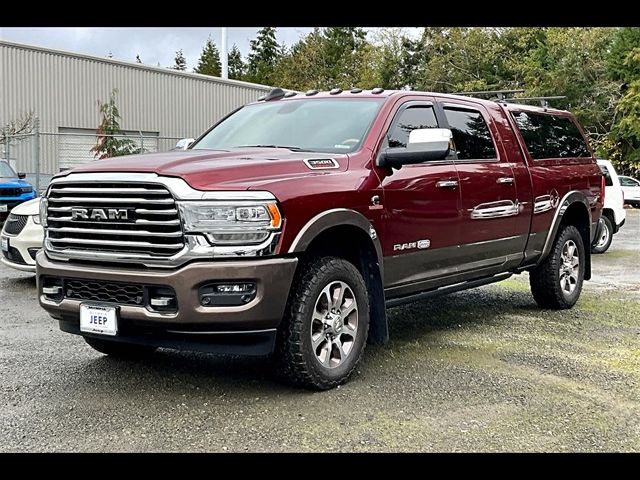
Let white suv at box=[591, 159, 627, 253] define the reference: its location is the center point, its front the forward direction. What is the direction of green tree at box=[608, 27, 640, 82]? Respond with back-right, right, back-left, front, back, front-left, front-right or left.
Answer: back-right

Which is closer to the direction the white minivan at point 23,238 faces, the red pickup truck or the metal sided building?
the red pickup truck

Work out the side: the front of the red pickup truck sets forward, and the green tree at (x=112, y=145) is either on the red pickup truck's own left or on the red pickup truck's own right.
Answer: on the red pickup truck's own right

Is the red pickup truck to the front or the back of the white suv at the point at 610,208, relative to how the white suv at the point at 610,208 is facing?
to the front

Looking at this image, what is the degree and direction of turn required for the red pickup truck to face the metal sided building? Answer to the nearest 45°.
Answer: approximately 135° to its right

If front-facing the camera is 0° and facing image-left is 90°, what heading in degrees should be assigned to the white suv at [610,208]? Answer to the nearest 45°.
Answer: approximately 45°

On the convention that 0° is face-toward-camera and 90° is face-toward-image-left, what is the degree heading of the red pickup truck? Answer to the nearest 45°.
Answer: approximately 45°
